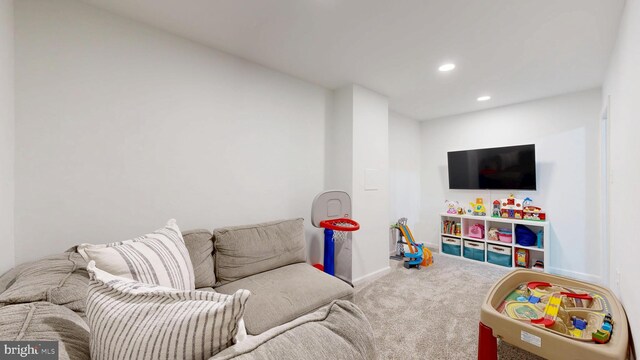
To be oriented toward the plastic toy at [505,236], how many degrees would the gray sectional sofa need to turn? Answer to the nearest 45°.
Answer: approximately 45° to its left

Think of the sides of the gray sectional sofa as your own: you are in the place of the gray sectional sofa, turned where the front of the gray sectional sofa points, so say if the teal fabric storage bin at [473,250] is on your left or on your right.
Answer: on your left

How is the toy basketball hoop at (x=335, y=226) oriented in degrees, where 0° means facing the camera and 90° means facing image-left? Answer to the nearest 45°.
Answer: approximately 315°

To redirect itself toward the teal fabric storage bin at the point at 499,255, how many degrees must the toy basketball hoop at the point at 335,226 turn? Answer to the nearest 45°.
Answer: approximately 90° to its left

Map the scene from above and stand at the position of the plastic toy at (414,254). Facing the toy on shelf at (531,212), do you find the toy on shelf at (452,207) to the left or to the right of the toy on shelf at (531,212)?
left

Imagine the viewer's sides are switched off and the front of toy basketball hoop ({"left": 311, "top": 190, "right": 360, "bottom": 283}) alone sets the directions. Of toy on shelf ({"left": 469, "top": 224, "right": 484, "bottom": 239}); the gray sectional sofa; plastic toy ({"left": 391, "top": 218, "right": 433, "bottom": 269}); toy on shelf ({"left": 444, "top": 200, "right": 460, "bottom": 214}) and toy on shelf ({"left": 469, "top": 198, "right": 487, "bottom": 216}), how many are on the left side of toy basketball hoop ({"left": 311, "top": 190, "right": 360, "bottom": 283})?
4

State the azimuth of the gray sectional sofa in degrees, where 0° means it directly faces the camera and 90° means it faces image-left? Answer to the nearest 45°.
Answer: approximately 315°

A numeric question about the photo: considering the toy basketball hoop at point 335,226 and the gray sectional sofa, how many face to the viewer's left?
0

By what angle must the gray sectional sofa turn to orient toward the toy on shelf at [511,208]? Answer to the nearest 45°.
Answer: approximately 45° to its left

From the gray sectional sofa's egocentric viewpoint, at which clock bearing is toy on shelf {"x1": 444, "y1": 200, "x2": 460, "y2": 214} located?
The toy on shelf is roughly at 10 o'clock from the gray sectional sofa.

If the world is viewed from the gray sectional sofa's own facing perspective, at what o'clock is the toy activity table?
The toy activity table is roughly at 11 o'clock from the gray sectional sofa.

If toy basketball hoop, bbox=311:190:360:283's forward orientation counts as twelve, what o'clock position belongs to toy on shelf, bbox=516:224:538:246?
The toy on shelf is roughly at 10 o'clock from the toy basketball hoop.

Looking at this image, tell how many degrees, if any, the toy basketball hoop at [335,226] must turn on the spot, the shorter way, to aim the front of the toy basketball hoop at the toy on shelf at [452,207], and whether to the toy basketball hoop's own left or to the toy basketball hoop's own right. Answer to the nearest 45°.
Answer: approximately 90° to the toy basketball hoop's own left
